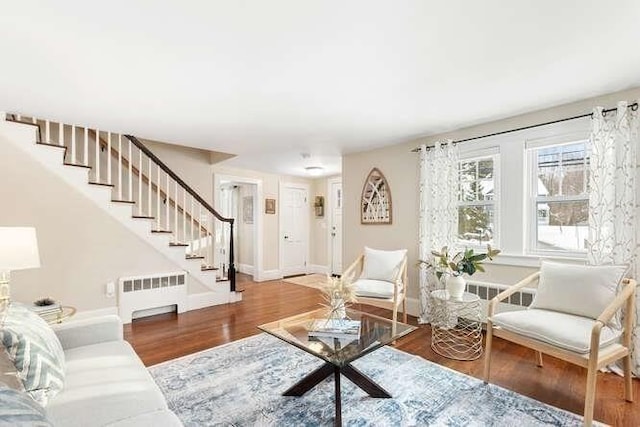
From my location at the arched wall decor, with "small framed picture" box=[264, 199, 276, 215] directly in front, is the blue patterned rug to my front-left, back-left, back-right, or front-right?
back-left

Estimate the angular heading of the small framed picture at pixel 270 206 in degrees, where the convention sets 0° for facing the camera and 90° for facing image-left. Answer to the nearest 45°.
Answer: approximately 0°

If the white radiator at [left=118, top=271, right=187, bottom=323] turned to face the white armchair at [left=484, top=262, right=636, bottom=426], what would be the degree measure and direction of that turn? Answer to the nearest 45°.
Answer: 0° — it already faces it

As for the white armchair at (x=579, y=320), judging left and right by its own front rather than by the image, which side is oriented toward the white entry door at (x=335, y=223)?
right

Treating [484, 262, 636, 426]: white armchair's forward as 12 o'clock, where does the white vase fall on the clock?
The white vase is roughly at 2 o'clock from the white armchair.

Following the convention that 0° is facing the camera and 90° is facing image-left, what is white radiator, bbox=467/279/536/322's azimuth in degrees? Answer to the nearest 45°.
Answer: approximately 45°

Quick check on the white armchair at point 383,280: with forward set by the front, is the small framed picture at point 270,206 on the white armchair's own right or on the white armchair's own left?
on the white armchair's own right

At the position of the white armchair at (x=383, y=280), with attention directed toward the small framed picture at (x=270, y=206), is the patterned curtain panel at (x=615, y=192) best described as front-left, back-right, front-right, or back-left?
back-right

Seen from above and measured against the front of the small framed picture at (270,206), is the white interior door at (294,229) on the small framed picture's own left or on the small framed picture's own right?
on the small framed picture's own left
